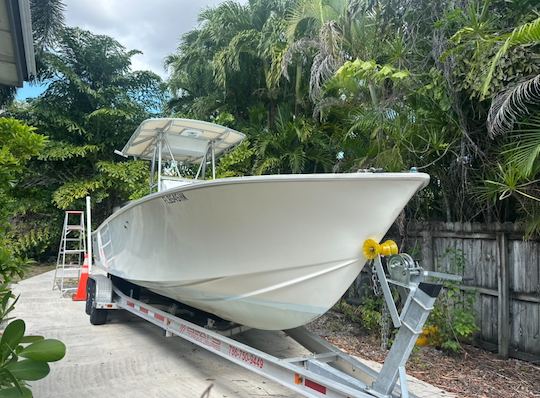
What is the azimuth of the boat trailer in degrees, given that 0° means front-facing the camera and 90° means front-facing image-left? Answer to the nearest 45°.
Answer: approximately 315°

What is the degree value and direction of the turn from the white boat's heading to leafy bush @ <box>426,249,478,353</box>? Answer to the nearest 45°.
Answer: approximately 90° to its left

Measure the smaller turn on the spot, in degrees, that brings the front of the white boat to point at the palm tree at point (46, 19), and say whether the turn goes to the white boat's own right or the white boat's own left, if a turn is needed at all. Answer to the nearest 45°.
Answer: approximately 180°

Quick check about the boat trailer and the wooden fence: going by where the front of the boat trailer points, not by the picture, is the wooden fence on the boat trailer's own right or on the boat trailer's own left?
on the boat trailer's own left

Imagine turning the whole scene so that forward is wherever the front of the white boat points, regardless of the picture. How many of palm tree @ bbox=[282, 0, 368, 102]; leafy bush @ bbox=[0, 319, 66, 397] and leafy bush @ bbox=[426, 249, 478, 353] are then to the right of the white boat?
1

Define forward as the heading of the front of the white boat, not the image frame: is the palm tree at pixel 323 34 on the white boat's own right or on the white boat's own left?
on the white boat's own left

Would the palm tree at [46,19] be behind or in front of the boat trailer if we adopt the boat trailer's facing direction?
behind

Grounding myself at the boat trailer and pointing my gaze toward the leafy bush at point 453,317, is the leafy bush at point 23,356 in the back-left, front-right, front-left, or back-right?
back-left

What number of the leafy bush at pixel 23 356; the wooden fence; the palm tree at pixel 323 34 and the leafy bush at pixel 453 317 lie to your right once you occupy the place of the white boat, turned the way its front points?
1

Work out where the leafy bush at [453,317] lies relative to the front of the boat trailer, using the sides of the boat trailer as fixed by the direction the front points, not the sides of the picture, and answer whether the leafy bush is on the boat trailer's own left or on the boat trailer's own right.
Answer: on the boat trailer's own left

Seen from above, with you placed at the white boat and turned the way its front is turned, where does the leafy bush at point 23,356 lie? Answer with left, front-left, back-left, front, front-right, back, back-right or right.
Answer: right

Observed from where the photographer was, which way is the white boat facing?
facing the viewer and to the right of the viewer

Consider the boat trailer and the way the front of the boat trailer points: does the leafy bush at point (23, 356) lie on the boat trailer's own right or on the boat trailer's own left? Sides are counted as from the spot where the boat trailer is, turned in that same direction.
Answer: on the boat trailer's own right

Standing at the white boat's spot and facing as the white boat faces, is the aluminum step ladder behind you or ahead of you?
behind
